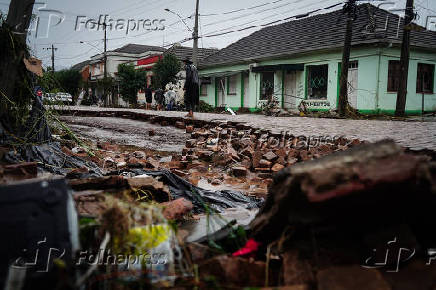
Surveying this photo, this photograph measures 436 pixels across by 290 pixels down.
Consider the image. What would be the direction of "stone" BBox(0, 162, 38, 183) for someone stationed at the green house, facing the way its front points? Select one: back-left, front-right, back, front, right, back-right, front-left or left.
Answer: front-left

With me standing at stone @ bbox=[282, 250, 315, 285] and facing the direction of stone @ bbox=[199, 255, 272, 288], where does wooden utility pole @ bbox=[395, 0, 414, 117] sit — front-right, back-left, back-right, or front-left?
back-right

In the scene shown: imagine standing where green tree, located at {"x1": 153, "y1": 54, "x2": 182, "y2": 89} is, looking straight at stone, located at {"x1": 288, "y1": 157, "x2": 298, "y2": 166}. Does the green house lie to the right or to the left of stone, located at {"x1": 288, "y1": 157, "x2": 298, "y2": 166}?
left

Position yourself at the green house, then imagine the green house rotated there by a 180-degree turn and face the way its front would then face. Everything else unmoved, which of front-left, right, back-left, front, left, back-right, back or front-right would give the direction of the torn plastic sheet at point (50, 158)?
back-right

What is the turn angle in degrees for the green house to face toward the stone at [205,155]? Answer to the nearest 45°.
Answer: approximately 45° to its left

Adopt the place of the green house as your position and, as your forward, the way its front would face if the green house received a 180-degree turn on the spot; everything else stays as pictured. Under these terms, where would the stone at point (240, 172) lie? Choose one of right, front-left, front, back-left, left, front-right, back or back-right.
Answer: back-right

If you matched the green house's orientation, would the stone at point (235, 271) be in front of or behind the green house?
in front

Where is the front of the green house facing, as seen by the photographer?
facing the viewer and to the left of the viewer

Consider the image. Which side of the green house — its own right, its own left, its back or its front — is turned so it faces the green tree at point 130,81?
right

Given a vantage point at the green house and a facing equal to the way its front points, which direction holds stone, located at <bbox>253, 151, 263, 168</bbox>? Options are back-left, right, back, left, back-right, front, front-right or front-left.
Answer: front-left

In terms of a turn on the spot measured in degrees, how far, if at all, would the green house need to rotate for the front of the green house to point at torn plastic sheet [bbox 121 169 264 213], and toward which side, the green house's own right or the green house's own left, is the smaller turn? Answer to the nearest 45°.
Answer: approximately 45° to the green house's own left

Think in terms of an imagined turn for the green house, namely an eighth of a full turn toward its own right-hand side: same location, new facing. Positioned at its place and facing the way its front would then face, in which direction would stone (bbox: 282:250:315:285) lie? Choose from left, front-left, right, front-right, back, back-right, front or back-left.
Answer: left

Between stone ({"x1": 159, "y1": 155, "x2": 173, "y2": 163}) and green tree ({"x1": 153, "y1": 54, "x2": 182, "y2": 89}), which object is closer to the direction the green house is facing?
the stone

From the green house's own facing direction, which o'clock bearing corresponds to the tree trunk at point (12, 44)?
The tree trunk is roughly at 11 o'clock from the green house.
